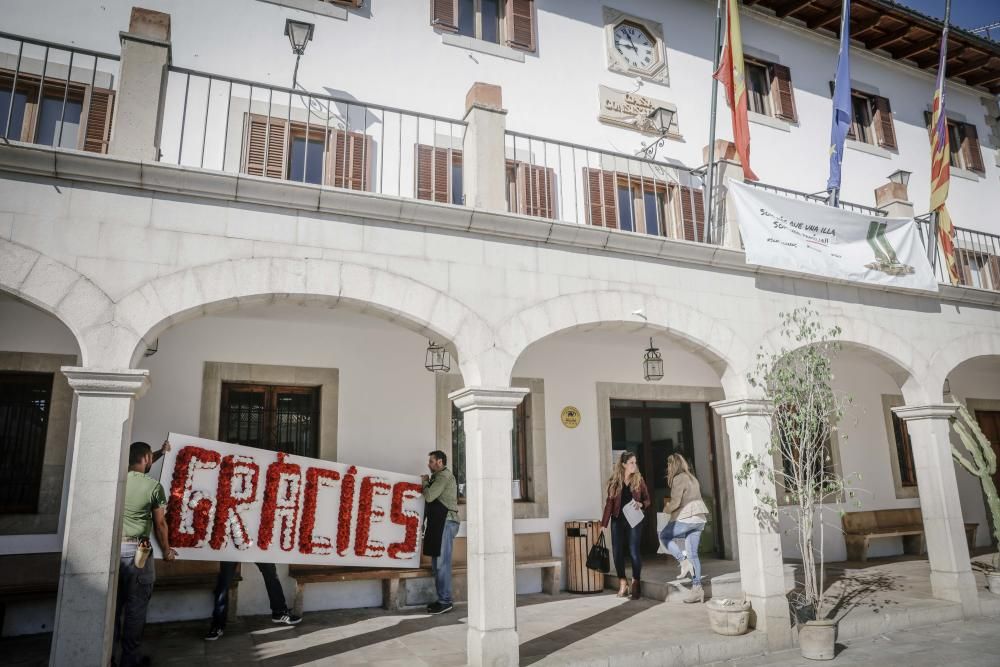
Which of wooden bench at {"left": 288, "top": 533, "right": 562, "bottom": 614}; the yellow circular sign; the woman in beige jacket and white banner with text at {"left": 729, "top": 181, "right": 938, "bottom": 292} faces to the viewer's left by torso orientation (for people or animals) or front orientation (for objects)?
the woman in beige jacket

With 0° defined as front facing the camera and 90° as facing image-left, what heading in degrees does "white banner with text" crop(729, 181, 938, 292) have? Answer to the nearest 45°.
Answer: approximately 315°

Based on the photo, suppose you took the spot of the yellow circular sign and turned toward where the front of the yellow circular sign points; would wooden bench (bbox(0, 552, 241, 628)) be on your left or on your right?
on your right

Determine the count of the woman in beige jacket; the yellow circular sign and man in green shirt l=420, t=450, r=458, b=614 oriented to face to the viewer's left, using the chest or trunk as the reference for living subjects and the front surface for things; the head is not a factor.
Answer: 2

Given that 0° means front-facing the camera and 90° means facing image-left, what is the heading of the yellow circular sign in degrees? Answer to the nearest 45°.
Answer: approximately 315°

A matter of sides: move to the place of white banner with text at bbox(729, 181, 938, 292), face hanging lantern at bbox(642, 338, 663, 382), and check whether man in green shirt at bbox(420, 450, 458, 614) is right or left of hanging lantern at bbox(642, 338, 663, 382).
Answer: left

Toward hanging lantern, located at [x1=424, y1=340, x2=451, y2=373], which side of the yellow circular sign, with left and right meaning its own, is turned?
right

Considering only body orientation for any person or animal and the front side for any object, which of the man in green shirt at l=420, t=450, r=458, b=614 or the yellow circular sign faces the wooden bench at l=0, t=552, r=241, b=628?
the man in green shirt

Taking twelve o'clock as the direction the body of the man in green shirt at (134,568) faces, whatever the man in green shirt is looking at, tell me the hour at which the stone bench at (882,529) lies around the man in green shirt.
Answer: The stone bench is roughly at 1 o'clock from the man in green shirt.

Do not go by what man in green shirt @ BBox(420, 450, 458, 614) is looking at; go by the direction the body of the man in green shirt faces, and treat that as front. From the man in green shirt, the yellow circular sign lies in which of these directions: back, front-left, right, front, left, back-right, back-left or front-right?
back-right

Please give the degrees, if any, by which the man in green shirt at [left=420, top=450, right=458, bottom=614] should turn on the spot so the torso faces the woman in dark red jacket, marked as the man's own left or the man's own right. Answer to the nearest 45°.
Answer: approximately 180°

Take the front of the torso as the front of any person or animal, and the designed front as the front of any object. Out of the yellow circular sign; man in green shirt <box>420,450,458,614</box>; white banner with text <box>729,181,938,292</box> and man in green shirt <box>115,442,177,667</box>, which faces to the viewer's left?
man in green shirt <box>420,450,458,614</box>

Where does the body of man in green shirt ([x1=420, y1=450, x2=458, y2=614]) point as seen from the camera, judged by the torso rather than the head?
to the viewer's left

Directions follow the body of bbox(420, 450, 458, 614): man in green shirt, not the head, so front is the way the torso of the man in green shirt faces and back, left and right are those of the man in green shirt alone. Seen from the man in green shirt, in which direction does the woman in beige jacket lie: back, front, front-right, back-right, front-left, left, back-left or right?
back
